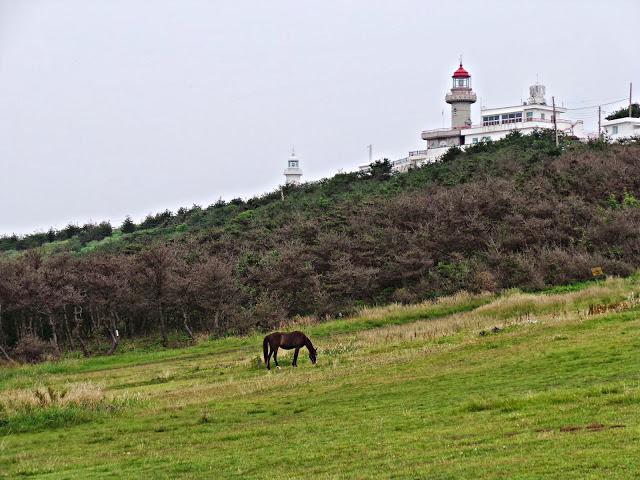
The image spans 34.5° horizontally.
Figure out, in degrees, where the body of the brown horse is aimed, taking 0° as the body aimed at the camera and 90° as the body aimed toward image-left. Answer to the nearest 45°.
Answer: approximately 270°
